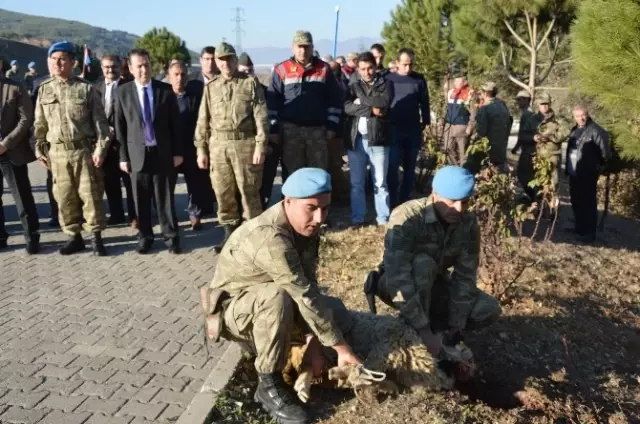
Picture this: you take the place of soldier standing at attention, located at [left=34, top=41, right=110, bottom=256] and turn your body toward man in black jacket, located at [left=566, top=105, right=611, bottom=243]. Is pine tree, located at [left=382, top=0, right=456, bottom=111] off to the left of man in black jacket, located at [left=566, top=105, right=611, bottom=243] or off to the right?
left

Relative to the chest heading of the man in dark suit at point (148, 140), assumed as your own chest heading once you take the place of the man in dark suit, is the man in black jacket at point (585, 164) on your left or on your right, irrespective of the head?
on your left

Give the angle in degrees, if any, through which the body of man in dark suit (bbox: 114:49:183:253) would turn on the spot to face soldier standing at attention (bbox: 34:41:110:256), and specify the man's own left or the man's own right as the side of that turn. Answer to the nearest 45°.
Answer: approximately 90° to the man's own right

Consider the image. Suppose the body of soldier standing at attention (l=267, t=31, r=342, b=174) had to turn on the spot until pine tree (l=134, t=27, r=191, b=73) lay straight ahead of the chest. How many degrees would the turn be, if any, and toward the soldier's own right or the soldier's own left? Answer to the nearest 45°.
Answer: approximately 180°

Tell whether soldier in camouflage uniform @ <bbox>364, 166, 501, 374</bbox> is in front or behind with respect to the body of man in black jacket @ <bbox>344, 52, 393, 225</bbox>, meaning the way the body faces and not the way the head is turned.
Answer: in front

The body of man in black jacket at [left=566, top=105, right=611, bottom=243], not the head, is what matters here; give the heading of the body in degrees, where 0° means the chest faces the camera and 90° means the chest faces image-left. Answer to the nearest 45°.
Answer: approximately 45°

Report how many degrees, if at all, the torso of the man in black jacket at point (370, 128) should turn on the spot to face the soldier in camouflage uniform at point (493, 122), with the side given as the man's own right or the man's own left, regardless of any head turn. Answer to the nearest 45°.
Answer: approximately 135° to the man's own left

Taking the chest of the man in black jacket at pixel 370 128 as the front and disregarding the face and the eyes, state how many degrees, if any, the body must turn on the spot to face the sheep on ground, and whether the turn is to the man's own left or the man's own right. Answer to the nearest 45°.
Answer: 0° — they already face it

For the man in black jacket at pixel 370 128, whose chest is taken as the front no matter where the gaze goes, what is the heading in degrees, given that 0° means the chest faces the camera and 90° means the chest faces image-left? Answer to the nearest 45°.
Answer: approximately 0°

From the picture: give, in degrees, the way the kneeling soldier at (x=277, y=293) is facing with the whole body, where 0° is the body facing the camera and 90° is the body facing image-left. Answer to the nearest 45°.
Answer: approximately 315°
